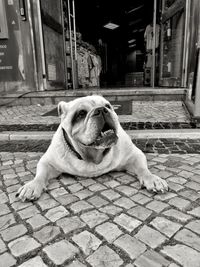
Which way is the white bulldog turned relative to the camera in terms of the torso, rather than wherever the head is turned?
toward the camera
